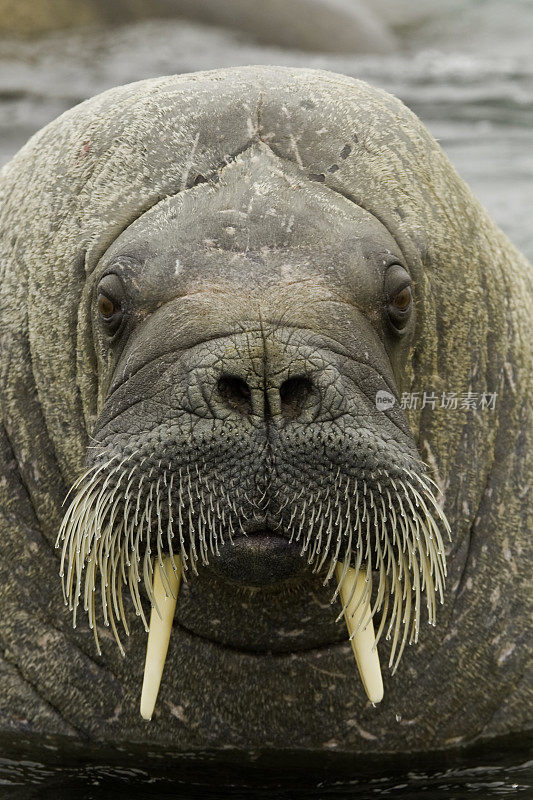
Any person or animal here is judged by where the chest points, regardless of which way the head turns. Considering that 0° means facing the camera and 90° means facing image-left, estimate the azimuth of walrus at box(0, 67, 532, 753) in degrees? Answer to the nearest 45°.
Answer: approximately 0°
